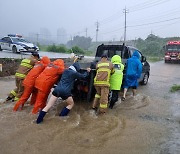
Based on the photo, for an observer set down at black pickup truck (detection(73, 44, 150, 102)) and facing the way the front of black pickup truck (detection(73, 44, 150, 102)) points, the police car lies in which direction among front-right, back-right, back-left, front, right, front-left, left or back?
left

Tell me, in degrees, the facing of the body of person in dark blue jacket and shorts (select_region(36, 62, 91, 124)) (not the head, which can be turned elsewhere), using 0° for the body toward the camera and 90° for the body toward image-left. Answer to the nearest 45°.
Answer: approximately 225°

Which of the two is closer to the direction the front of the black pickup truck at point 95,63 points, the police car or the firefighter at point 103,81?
the police car

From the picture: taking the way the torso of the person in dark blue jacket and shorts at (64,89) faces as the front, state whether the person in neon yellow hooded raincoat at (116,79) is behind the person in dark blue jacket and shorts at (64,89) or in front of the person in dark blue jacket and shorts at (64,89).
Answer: in front

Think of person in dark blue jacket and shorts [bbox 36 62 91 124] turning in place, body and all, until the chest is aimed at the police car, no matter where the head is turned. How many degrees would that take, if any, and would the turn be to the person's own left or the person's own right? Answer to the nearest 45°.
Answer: approximately 45° to the person's own left

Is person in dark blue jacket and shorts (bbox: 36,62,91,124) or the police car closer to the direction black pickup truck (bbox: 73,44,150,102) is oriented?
the police car

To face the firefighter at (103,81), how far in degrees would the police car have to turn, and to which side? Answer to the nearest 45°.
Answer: approximately 45° to its right

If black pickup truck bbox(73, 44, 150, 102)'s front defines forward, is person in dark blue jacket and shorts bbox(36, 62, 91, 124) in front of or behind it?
behind

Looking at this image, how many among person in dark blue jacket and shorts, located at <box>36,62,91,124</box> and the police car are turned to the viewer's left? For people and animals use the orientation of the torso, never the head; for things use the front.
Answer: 0

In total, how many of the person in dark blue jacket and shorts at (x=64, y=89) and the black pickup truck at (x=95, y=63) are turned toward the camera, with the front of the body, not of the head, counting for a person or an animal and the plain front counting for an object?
0

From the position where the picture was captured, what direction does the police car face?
facing the viewer and to the right of the viewer

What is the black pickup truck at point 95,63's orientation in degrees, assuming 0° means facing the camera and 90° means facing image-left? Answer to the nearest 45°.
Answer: approximately 225°
